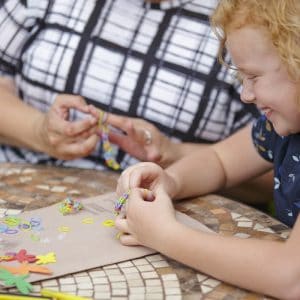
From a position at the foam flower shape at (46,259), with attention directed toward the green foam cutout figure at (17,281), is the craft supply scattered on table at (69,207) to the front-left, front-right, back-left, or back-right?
back-right

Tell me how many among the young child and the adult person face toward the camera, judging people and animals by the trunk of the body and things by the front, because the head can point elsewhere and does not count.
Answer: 1

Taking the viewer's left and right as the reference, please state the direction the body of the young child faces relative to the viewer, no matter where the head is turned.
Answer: facing to the left of the viewer

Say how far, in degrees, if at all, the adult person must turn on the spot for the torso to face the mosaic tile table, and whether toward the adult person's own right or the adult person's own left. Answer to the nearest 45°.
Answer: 0° — they already face it

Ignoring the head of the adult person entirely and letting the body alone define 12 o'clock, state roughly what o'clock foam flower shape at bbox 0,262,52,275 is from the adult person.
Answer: The foam flower shape is roughly at 12 o'clock from the adult person.

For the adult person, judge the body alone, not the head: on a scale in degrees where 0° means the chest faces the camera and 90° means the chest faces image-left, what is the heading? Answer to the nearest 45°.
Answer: approximately 0°

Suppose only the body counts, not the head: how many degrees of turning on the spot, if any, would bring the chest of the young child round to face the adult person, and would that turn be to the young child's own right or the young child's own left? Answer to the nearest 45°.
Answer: approximately 45° to the young child's own right

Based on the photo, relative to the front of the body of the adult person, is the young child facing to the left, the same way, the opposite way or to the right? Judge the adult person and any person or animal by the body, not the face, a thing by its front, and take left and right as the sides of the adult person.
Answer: to the right

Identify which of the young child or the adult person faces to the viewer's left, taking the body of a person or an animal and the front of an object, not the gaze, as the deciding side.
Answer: the young child

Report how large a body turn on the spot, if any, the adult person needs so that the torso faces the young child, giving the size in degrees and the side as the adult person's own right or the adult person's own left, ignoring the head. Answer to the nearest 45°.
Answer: approximately 45° to the adult person's own left
